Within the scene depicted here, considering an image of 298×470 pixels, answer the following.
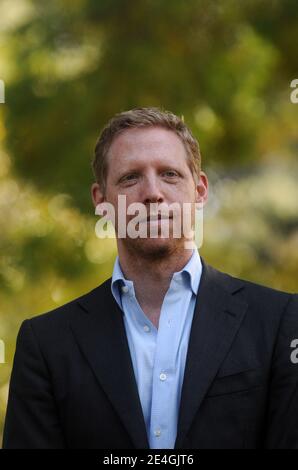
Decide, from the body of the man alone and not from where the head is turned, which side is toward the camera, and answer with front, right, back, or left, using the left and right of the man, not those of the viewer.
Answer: front

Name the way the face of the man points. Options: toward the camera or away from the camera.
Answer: toward the camera
